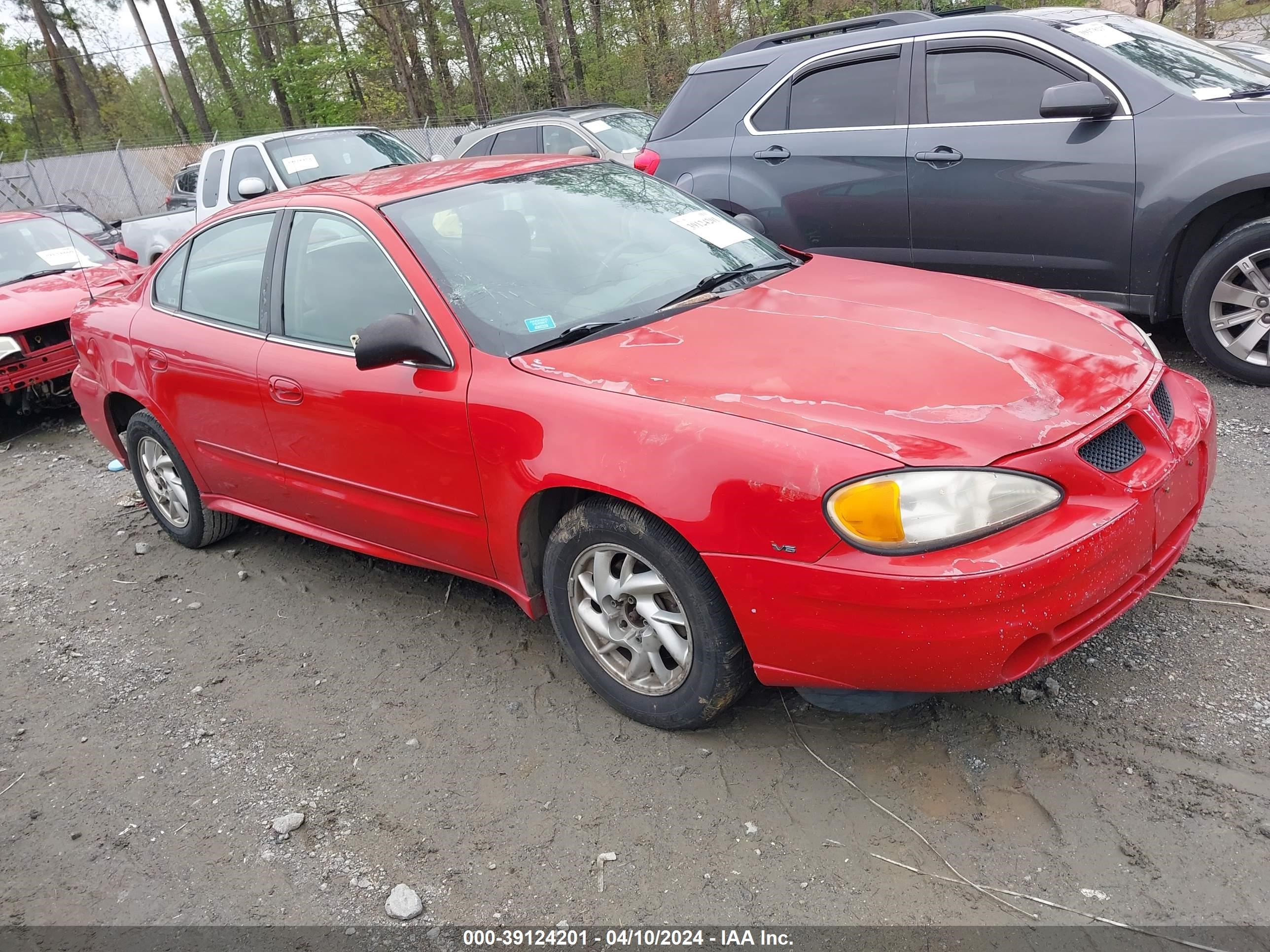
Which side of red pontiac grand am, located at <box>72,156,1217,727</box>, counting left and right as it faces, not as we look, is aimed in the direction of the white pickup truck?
back

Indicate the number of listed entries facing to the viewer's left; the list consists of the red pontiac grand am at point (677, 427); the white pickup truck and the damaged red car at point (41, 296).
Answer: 0

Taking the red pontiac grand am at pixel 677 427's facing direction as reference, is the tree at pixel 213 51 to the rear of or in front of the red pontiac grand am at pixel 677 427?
to the rear

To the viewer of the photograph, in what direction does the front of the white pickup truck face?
facing the viewer and to the right of the viewer

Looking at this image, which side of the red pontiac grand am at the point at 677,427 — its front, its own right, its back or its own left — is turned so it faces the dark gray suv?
left

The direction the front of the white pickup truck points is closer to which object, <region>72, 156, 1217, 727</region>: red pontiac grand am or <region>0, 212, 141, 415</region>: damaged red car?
the red pontiac grand am

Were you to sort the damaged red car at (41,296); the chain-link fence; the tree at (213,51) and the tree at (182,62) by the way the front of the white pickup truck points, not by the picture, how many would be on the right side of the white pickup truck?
1

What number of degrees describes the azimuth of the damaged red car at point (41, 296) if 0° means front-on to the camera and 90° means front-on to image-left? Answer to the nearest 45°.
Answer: approximately 315°

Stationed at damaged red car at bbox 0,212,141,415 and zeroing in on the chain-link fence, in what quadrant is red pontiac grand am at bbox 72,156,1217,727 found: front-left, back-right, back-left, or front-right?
back-right

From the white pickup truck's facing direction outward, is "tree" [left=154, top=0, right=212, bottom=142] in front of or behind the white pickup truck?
behind

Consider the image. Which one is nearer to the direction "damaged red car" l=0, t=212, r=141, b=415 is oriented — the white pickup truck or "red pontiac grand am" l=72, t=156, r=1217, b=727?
the red pontiac grand am
